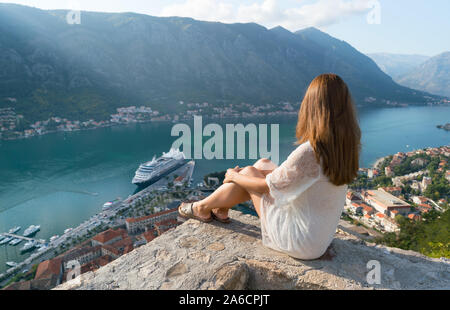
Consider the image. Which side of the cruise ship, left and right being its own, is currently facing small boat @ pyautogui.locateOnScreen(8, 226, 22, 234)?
front

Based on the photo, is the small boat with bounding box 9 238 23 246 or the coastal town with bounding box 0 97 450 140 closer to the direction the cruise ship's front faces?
the small boat

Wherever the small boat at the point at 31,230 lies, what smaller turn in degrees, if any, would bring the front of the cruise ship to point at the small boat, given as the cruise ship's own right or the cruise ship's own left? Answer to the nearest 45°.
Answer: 0° — it already faces it

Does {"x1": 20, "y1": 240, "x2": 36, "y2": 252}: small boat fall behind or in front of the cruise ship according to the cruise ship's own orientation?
in front

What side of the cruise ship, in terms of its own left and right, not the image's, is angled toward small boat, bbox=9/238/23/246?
front

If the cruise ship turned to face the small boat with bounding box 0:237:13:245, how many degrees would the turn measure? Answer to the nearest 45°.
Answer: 0° — it already faces it

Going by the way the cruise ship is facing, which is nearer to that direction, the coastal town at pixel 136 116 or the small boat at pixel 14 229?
the small boat

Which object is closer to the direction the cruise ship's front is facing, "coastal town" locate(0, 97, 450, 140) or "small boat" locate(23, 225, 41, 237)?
the small boat

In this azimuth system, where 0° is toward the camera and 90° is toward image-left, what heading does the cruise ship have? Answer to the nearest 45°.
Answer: approximately 45°
